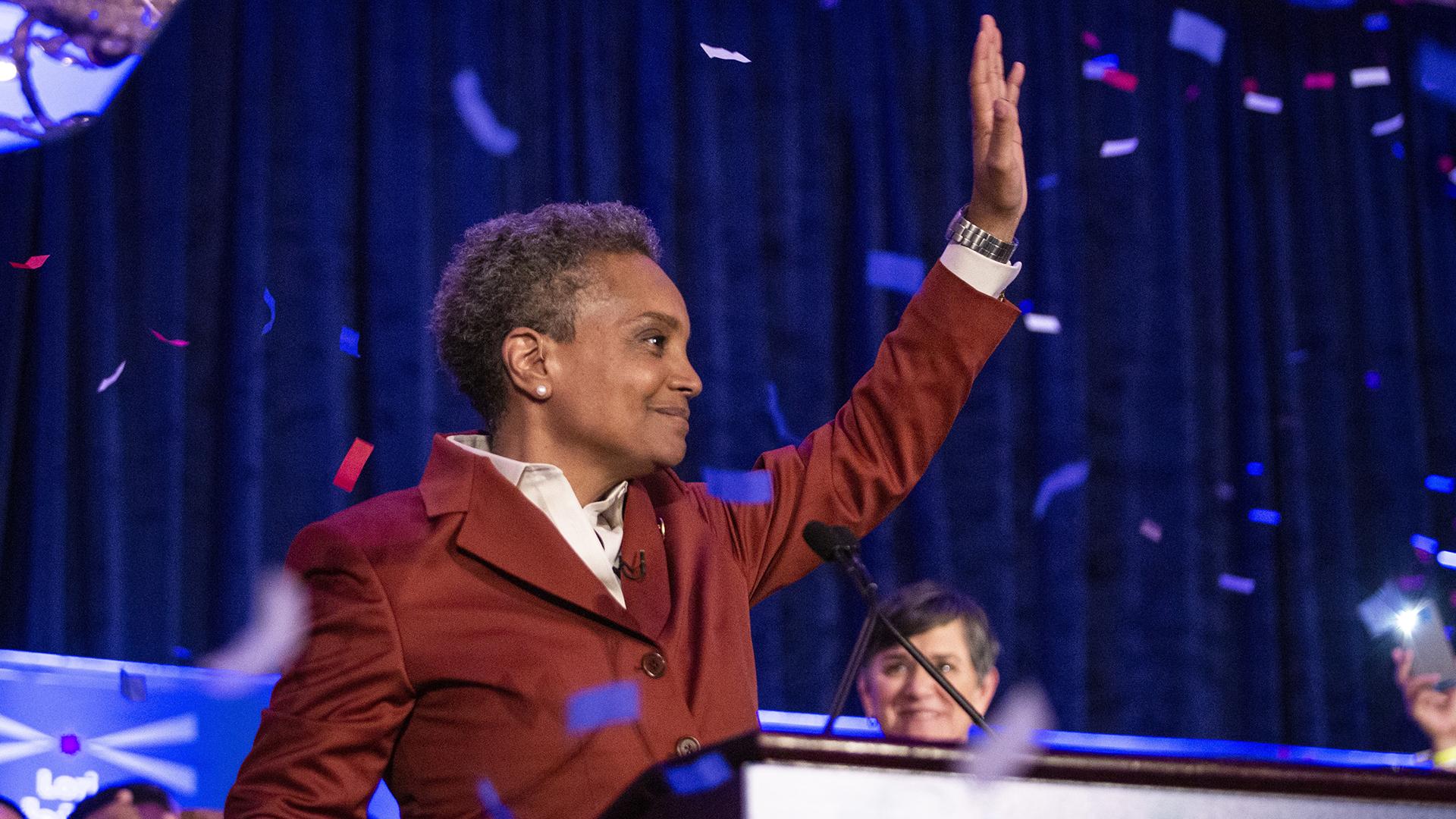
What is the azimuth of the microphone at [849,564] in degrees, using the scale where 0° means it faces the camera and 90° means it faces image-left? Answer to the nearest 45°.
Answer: approximately 90°

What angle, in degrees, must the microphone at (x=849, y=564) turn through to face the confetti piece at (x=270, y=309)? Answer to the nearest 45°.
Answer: approximately 45° to its right

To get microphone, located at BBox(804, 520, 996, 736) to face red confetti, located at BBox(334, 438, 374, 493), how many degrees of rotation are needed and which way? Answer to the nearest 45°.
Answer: approximately 45° to its right

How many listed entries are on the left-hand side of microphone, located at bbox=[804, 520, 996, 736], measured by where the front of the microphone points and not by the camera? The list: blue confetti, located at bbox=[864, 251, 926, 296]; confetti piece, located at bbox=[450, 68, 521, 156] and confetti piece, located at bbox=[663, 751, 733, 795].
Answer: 1

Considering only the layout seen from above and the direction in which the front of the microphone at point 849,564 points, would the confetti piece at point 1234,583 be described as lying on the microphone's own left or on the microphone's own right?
on the microphone's own right
